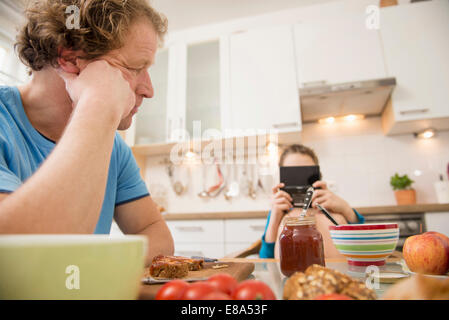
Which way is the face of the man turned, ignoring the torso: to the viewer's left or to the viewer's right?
to the viewer's right

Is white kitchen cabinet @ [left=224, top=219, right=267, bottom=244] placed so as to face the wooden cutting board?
yes

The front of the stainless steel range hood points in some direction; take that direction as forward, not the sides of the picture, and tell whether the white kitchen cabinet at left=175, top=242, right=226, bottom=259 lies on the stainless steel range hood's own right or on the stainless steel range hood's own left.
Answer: on the stainless steel range hood's own right

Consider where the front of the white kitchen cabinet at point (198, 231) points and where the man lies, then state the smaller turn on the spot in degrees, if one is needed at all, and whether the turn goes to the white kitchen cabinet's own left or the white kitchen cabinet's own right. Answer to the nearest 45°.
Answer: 0° — it already faces them

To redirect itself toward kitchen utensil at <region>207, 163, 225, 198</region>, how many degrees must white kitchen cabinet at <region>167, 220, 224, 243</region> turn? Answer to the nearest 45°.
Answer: approximately 180°

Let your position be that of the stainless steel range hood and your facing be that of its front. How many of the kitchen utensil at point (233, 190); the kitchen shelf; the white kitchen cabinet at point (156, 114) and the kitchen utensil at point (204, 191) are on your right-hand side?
4
